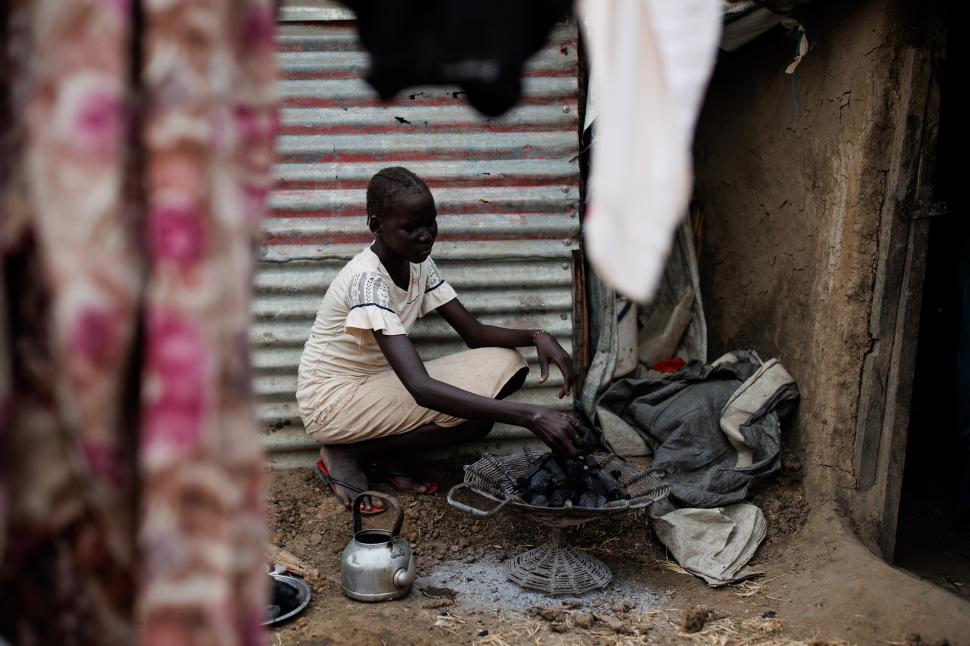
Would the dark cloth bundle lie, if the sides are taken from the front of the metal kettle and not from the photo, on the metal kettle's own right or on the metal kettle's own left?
on the metal kettle's own left

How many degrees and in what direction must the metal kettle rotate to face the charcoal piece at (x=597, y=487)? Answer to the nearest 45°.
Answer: approximately 45° to its left

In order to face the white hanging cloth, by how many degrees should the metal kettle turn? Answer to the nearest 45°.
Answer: approximately 45° to its right

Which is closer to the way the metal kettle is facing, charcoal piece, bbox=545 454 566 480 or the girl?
the charcoal piece

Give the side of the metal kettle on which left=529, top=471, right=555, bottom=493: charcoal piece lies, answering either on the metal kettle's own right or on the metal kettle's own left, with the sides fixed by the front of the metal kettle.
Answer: on the metal kettle's own left

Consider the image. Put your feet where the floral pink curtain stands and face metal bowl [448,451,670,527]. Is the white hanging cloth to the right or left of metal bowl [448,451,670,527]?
right

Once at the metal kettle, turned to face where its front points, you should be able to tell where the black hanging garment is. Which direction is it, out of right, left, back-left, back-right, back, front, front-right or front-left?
front-right

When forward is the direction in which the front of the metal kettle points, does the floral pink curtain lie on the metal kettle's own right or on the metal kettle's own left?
on the metal kettle's own right

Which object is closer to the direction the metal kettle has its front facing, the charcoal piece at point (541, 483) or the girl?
the charcoal piece

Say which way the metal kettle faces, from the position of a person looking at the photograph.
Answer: facing the viewer and to the right of the viewer
